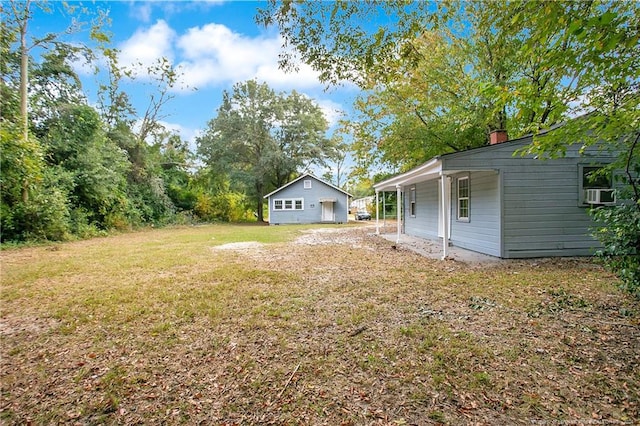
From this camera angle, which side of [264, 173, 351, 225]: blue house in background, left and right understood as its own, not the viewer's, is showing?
front

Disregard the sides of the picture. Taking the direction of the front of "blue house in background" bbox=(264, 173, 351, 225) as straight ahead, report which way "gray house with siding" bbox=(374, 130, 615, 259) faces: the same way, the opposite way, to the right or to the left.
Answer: to the right

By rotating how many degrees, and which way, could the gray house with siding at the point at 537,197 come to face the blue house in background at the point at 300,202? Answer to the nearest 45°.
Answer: approximately 90° to its right

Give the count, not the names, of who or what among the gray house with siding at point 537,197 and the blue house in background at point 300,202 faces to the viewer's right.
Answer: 0

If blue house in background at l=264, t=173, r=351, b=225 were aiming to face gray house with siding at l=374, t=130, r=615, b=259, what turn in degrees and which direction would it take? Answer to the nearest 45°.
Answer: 0° — it already faces it

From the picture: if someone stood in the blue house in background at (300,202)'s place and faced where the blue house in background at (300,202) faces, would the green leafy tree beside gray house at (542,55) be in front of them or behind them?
in front

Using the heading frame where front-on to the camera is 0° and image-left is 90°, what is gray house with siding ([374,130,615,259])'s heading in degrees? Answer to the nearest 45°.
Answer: approximately 45°
